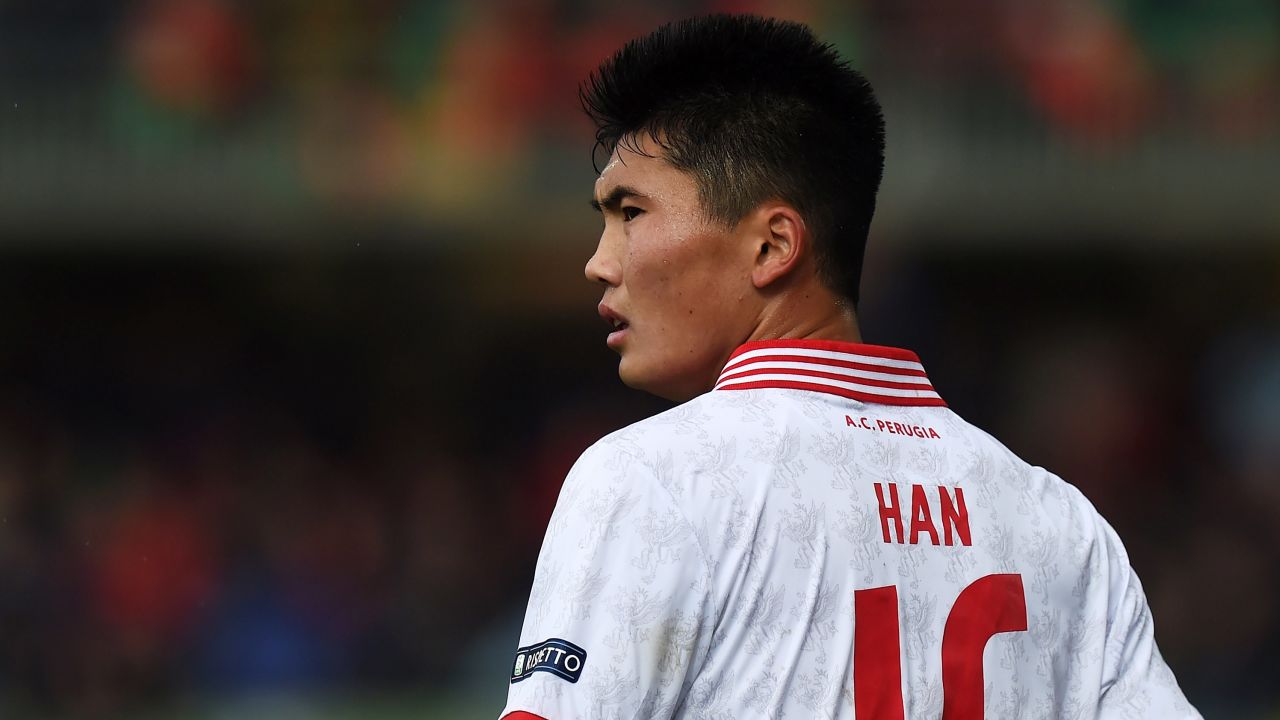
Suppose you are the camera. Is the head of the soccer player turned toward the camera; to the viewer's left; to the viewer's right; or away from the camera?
to the viewer's left

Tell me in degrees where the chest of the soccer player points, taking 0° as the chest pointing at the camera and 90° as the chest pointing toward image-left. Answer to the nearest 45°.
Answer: approximately 135°
